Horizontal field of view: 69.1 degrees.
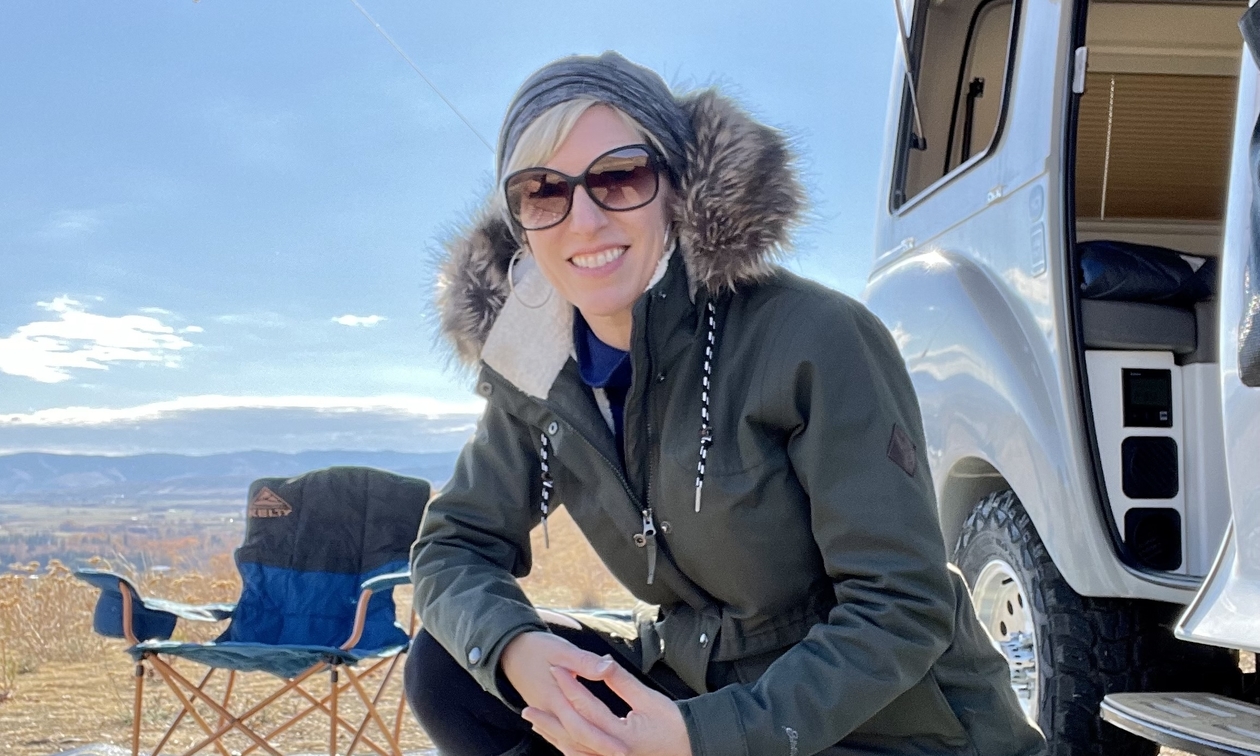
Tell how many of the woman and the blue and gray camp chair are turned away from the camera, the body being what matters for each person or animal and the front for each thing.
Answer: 0

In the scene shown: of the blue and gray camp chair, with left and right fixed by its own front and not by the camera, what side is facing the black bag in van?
left

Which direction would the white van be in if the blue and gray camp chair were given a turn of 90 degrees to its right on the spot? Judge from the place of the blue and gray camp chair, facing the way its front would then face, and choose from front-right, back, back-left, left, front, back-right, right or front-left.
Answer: back

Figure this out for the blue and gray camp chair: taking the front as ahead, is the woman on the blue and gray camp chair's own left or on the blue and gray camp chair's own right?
on the blue and gray camp chair's own left

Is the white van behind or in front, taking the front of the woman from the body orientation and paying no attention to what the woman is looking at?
behind

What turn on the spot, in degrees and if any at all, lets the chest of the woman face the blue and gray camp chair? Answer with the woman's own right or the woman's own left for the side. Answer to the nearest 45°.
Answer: approximately 90° to the woman's own right
